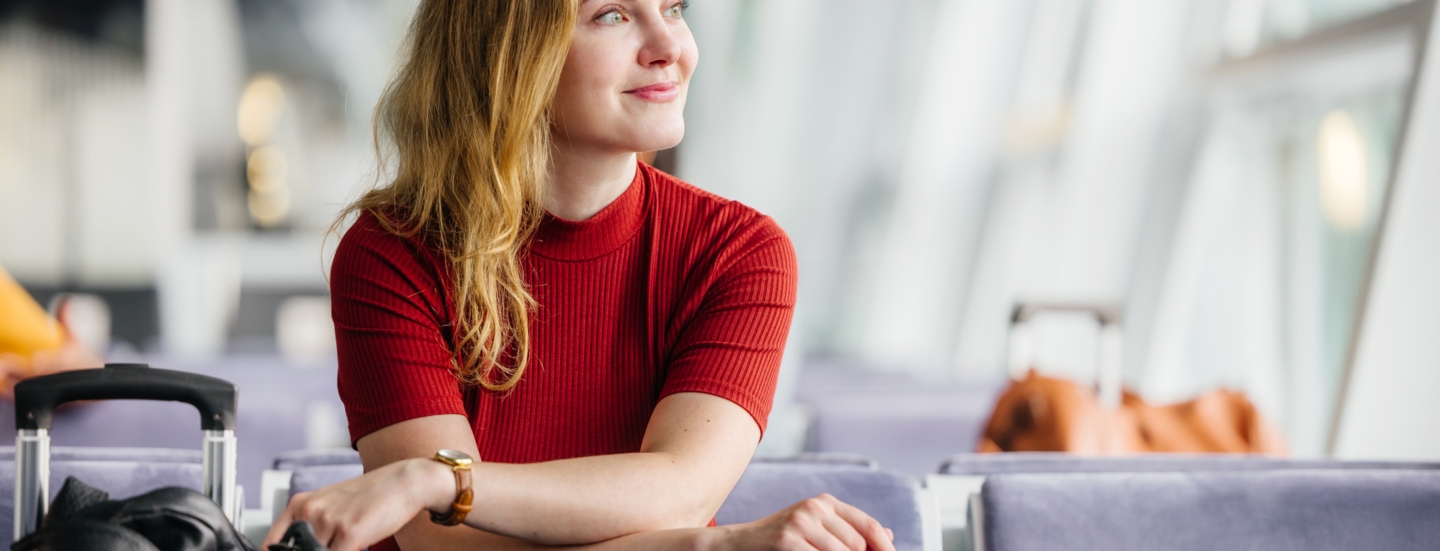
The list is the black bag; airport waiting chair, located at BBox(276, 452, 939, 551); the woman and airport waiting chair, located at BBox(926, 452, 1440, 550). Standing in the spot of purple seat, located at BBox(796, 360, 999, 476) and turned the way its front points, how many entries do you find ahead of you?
4

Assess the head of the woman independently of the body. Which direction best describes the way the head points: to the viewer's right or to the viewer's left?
to the viewer's right

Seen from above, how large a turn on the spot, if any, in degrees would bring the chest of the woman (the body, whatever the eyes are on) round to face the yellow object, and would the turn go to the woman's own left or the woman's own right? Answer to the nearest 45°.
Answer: approximately 135° to the woman's own right

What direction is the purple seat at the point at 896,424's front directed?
toward the camera

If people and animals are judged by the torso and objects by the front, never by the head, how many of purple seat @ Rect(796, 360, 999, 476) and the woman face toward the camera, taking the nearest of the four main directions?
2

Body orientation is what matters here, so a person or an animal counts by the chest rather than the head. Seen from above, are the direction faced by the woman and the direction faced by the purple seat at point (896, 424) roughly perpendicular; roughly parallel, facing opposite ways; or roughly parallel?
roughly parallel

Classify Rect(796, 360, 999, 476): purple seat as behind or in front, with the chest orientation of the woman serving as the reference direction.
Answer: behind

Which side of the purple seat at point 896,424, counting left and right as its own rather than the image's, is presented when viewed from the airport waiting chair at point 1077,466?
front

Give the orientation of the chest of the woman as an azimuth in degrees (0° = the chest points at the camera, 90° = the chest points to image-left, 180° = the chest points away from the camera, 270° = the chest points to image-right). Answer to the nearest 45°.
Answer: approximately 0°
